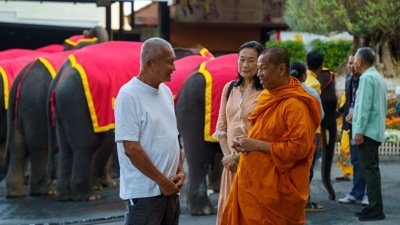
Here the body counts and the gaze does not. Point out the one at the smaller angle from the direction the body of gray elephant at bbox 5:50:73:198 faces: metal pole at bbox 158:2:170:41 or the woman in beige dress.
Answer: the metal pole

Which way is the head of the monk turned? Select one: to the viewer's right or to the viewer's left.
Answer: to the viewer's left

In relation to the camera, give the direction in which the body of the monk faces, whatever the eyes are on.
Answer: to the viewer's left

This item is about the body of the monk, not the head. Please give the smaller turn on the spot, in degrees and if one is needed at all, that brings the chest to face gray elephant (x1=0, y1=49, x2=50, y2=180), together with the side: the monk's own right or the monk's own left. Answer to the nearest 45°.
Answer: approximately 45° to the monk's own right

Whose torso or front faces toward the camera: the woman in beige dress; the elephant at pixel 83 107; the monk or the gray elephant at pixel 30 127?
the woman in beige dress

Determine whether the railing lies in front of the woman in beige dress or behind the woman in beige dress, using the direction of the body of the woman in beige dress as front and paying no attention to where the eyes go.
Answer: behind

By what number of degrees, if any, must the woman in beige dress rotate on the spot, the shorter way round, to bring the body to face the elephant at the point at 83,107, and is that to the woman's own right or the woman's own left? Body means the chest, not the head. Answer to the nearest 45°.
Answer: approximately 135° to the woman's own right

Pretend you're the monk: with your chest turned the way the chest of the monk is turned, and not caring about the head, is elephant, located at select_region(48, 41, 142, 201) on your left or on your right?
on your right
